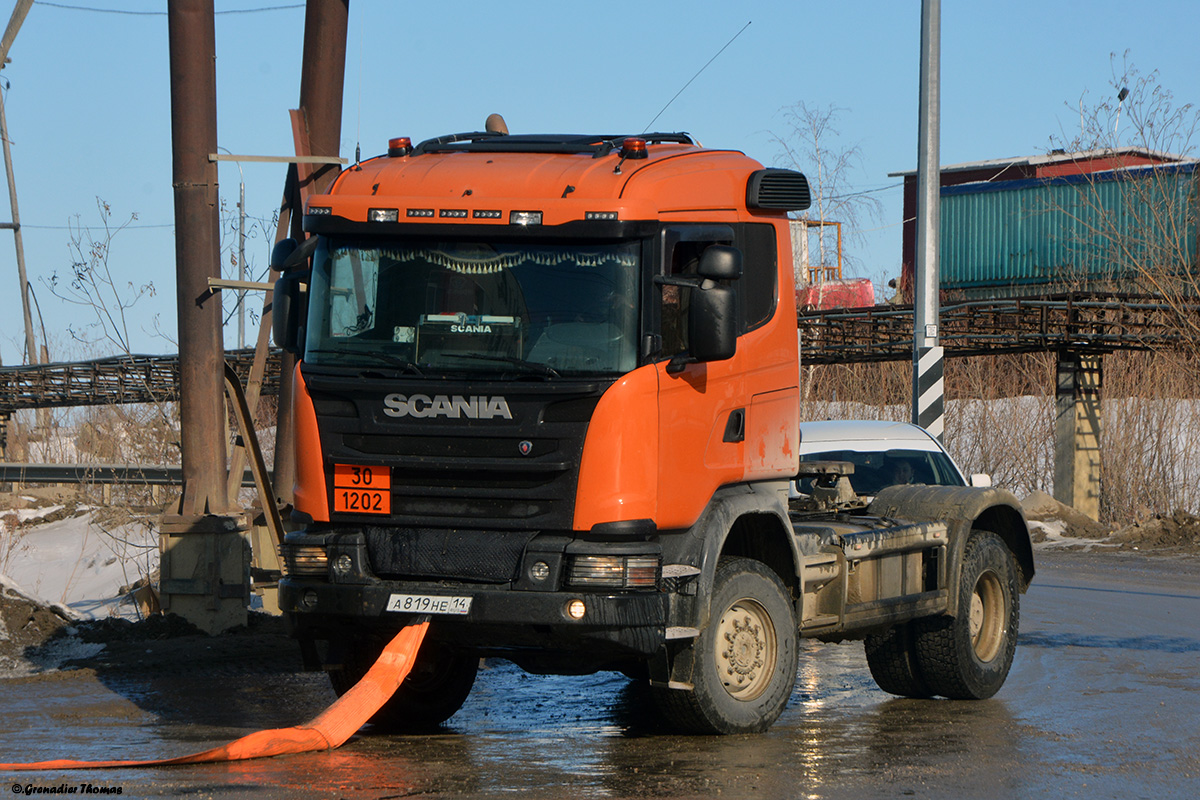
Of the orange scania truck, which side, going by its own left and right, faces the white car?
back

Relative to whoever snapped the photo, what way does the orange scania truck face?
facing the viewer and to the left of the viewer

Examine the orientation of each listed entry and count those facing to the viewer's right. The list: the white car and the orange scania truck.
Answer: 0

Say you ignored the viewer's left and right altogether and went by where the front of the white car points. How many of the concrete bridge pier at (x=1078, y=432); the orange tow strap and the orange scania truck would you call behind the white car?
1

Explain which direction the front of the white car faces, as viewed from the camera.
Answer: facing the viewer

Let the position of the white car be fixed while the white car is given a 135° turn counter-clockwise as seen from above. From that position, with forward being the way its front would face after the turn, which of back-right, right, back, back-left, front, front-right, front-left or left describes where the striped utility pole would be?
front-left

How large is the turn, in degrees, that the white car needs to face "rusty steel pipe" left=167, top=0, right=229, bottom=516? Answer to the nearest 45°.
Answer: approximately 90° to its right

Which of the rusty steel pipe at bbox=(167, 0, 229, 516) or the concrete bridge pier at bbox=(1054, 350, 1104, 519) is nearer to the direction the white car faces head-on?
the rusty steel pipe

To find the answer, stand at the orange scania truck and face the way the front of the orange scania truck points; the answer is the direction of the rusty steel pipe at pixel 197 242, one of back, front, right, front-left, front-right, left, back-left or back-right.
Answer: right

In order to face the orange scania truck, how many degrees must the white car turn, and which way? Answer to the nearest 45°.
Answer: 0° — it already faces it

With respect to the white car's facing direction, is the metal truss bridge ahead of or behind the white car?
behind

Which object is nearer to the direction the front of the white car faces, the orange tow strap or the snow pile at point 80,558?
the orange tow strap

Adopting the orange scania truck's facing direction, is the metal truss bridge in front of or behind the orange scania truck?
behind

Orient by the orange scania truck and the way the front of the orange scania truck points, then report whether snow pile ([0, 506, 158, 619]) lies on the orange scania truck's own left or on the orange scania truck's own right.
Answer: on the orange scania truck's own right
